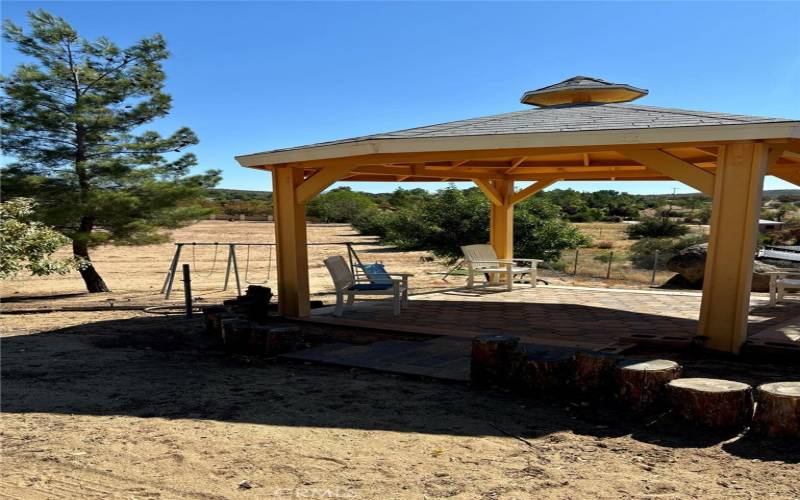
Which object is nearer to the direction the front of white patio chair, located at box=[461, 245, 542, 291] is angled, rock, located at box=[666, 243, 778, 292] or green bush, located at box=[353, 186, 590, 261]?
the rock

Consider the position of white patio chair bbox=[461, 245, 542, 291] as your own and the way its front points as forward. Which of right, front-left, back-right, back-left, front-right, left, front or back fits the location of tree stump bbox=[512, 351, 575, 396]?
front-right

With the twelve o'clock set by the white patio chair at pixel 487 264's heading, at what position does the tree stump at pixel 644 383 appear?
The tree stump is roughly at 1 o'clock from the white patio chair.

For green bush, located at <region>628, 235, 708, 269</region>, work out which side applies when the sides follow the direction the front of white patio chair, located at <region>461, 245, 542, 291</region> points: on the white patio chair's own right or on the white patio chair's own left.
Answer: on the white patio chair's own left

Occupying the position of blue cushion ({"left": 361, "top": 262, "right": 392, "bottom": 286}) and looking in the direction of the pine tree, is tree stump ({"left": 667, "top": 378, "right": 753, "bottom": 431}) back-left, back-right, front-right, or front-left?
back-left

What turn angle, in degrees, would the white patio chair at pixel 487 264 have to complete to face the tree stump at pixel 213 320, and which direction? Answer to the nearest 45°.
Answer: approximately 90° to its right

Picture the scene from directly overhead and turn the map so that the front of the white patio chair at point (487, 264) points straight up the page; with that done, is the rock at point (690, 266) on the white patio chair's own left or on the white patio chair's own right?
on the white patio chair's own left

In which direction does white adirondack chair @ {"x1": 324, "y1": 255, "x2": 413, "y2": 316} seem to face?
to the viewer's right

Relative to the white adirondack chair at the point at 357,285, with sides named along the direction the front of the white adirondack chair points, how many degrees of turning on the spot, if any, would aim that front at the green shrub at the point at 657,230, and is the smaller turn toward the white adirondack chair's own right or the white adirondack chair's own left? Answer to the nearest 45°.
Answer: approximately 45° to the white adirondack chair's own left

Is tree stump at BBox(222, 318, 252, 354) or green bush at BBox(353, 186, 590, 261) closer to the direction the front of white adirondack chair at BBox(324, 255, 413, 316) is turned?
the green bush
